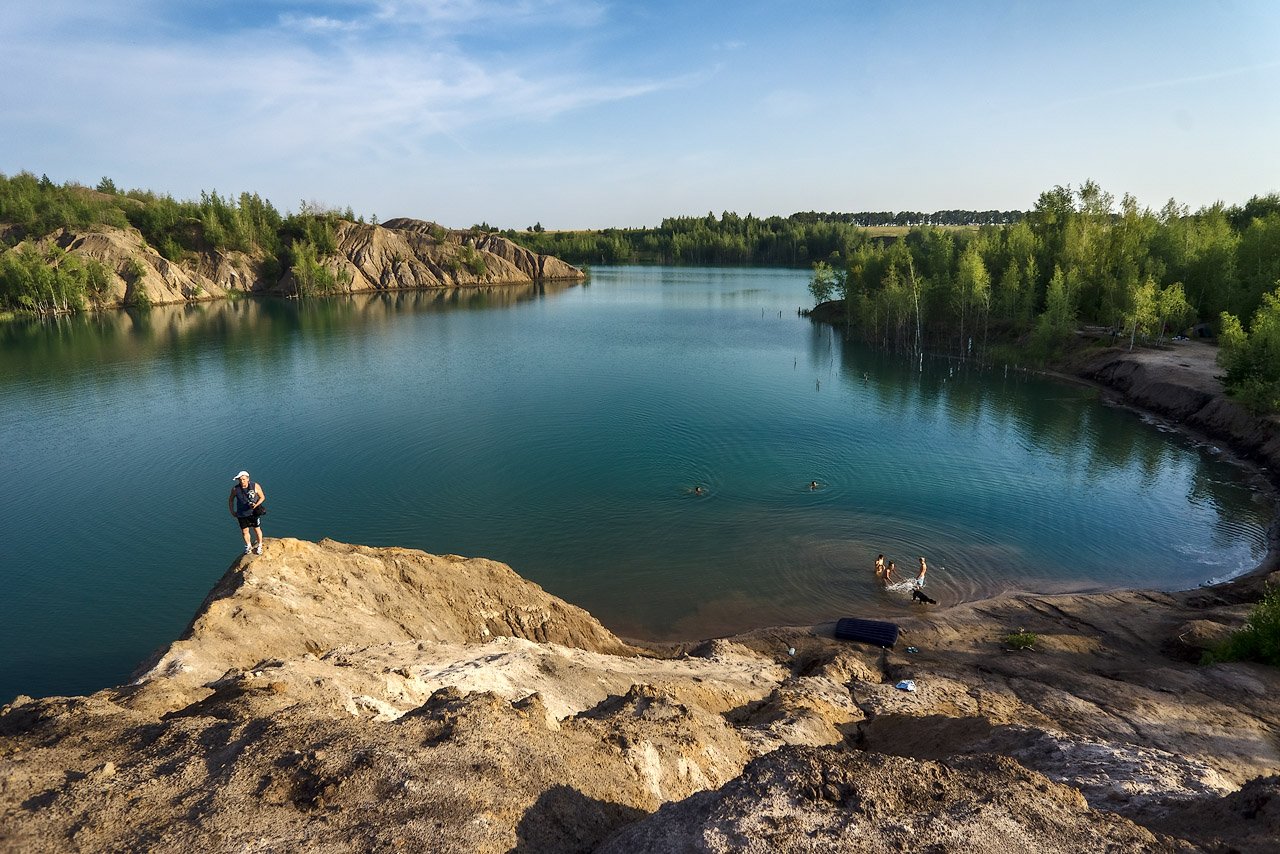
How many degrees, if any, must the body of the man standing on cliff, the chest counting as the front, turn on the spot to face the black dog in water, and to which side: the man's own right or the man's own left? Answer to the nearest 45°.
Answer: approximately 90° to the man's own left

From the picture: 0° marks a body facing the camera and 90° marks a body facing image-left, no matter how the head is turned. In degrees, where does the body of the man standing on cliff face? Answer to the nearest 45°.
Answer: approximately 0°

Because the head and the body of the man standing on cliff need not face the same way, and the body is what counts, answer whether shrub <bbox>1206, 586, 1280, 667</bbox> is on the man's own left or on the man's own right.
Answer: on the man's own left
